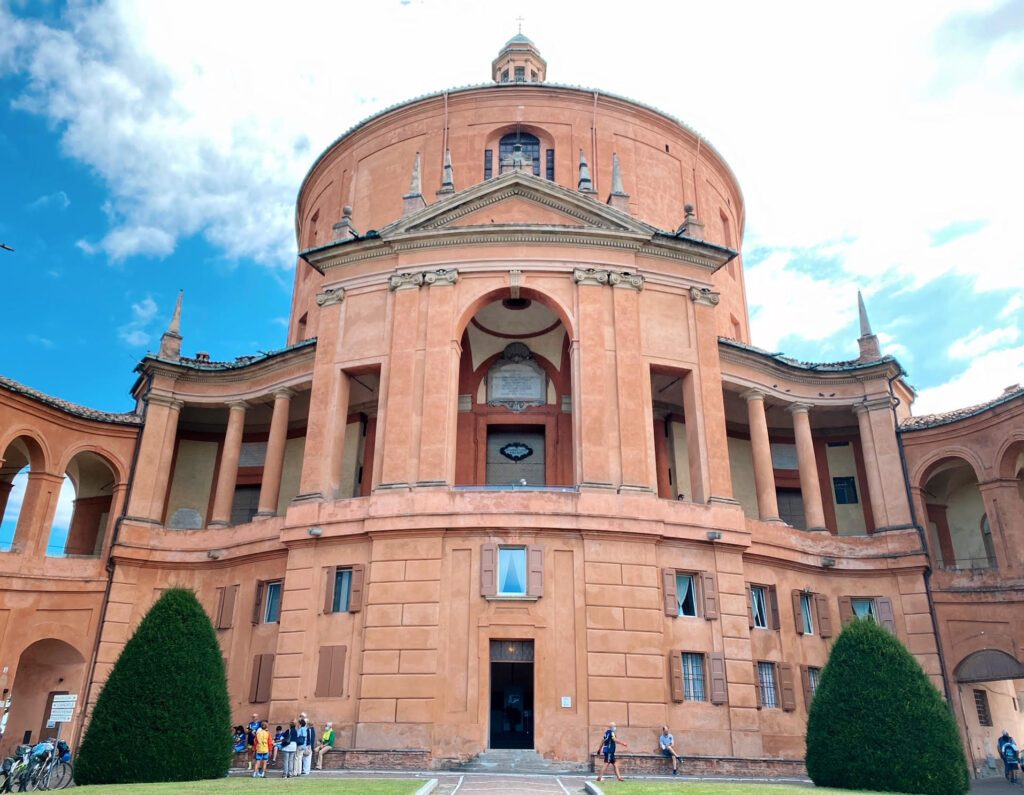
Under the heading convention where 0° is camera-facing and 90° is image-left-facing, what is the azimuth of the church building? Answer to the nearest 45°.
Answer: approximately 0°

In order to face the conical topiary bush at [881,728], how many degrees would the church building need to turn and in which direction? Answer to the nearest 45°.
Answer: approximately 45° to its left
